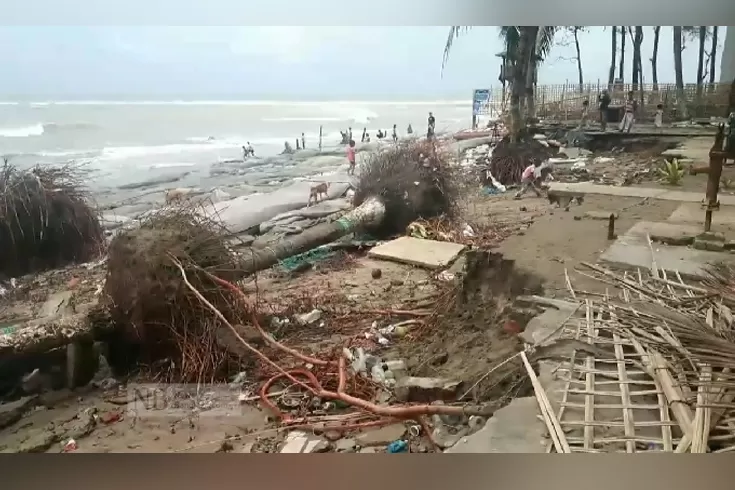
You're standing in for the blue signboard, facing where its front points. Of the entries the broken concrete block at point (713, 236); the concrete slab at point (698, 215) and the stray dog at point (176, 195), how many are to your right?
1

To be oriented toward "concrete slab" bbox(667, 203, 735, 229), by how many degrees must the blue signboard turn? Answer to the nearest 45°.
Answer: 0° — it already faces it

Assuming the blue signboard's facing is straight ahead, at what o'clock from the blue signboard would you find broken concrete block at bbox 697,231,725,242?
The broken concrete block is roughly at 12 o'clock from the blue signboard.
